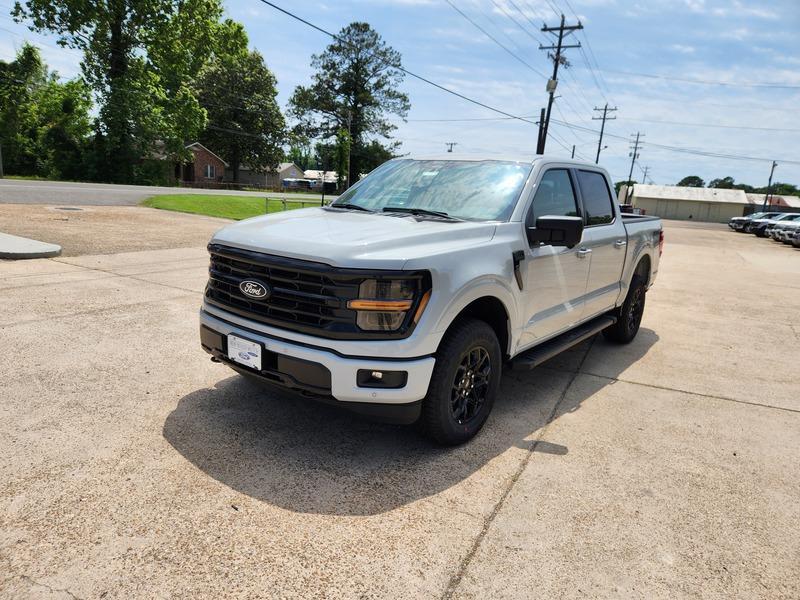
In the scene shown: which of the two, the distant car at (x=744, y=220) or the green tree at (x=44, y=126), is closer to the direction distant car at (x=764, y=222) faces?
the green tree

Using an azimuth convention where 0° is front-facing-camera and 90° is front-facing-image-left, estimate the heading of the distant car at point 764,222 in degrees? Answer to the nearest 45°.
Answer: approximately 45°

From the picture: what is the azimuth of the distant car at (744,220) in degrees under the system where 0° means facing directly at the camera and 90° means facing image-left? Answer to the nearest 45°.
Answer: approximately 45°

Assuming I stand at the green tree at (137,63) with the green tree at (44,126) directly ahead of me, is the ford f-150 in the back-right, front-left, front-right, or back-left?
back-left

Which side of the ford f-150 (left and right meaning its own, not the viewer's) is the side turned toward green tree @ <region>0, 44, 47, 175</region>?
right

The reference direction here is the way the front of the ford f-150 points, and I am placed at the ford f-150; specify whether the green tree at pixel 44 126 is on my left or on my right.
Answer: on my right

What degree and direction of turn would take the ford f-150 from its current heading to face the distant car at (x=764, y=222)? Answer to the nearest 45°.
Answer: approximately 180°

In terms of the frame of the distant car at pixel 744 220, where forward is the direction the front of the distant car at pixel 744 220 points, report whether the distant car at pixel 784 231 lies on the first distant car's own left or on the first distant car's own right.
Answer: on the first distant car's own left
